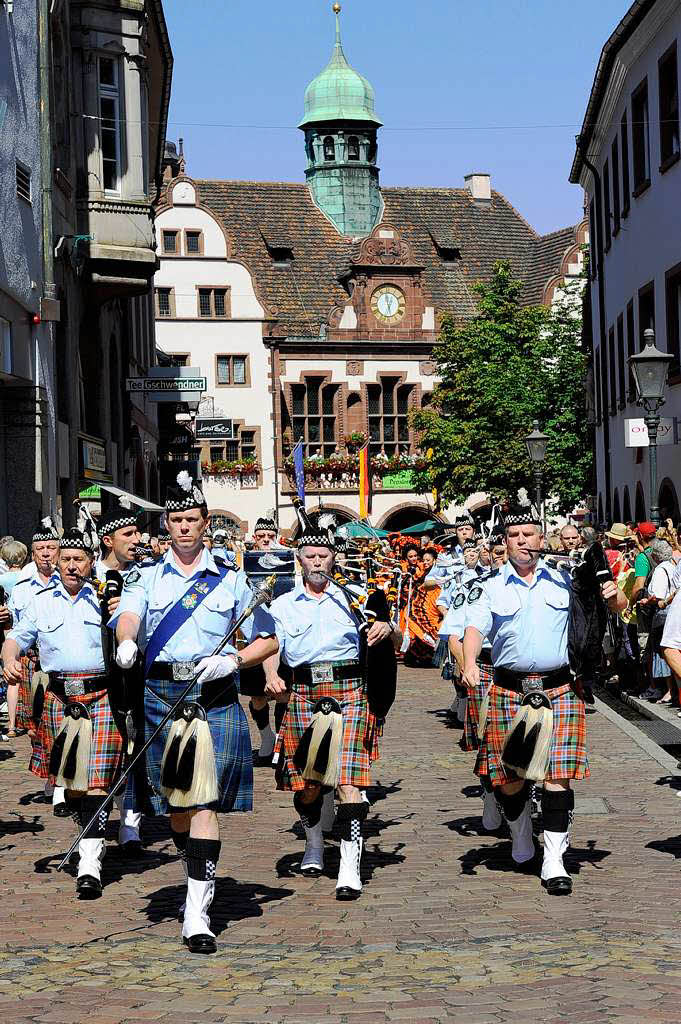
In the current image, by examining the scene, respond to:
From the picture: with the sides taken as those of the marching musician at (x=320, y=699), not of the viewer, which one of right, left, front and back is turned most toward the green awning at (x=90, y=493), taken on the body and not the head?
back

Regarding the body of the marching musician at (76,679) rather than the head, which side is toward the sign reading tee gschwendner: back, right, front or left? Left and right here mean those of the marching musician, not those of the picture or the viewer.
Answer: back

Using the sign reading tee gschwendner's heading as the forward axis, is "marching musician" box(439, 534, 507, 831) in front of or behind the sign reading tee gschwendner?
in front

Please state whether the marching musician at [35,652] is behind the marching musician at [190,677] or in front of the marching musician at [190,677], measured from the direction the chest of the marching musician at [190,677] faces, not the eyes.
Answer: behind

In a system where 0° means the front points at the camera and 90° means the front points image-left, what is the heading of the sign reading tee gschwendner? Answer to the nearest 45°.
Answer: approximately 0°

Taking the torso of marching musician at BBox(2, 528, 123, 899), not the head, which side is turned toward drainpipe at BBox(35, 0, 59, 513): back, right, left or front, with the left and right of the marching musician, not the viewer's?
back

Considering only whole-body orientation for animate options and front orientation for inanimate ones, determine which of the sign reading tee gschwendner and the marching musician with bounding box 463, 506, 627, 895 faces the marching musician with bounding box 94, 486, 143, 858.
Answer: the sign reading tee gschwendner

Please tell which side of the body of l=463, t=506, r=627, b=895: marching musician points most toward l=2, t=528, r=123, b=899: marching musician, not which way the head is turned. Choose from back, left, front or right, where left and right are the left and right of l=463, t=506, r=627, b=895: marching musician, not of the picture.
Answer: right

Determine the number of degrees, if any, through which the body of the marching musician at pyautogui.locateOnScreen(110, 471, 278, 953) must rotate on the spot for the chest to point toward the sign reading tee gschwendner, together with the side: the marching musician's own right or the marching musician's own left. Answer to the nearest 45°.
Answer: approximately 180°
